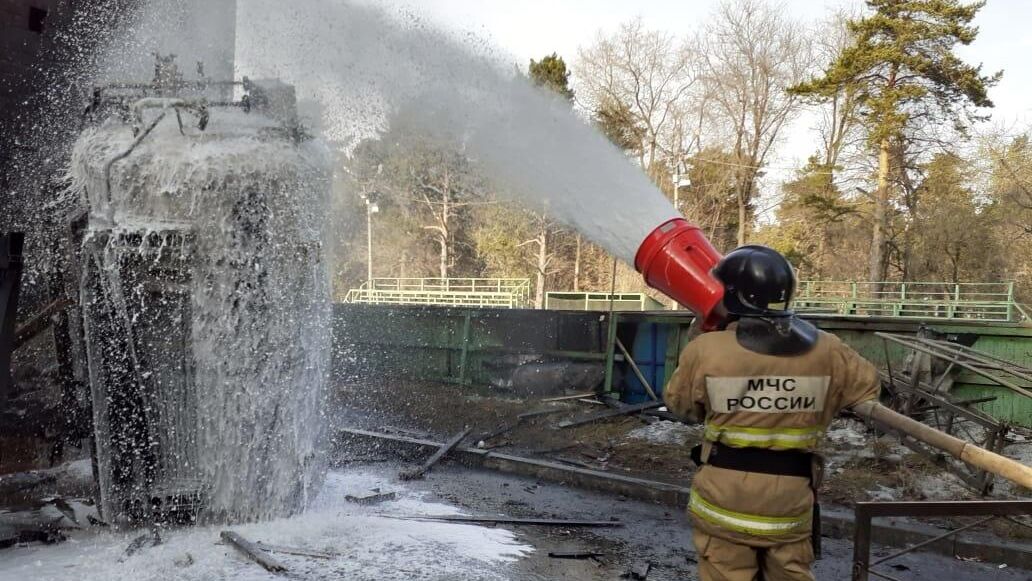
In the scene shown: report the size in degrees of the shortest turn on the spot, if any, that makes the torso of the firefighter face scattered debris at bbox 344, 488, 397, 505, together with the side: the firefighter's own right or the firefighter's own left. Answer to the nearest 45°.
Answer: approximately 45° to the firefighter's own left

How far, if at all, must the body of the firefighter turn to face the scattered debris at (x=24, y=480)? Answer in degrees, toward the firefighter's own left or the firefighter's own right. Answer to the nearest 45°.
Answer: approximately 90° to the firefighter's own left

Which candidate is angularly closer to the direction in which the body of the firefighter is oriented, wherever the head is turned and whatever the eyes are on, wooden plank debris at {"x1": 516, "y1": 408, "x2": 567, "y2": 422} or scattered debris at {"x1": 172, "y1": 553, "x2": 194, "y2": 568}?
the wooden plank debris

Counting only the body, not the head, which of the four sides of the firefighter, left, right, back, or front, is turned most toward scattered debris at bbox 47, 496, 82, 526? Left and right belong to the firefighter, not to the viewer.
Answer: left

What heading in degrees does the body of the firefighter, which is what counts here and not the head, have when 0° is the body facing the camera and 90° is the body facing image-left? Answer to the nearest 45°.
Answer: approximately 180°

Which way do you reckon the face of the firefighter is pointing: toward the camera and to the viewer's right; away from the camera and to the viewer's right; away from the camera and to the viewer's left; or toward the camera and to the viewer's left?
away from the camera and to the viewer's left
